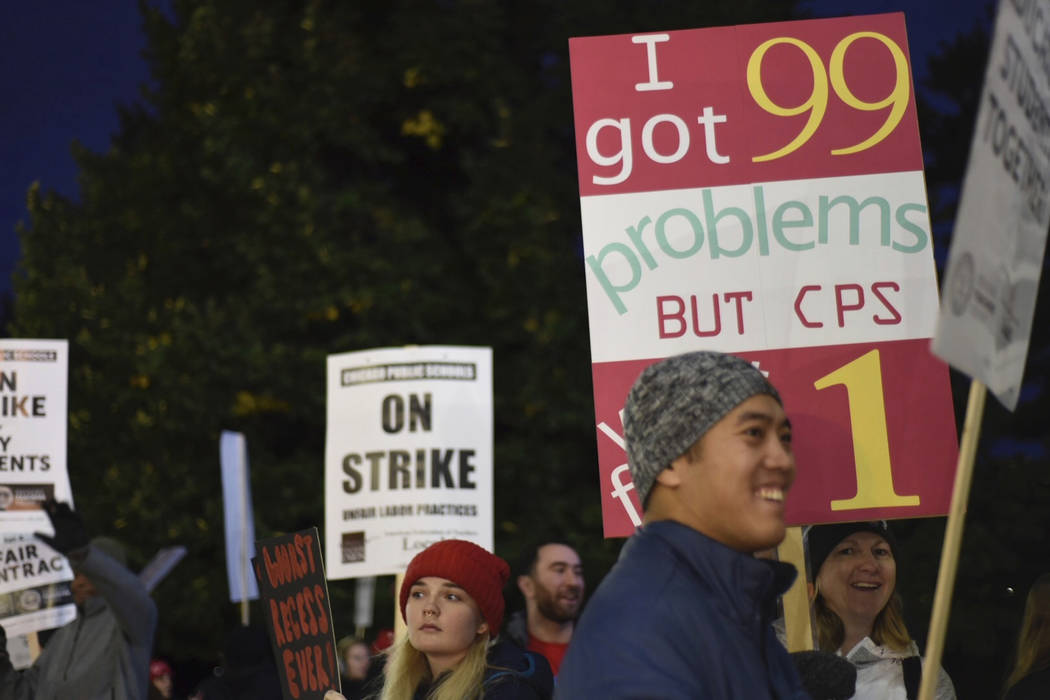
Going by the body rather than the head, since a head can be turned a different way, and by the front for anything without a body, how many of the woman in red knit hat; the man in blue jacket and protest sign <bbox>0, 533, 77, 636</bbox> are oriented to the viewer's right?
1

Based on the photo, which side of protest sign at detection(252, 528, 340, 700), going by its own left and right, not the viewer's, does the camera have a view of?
front

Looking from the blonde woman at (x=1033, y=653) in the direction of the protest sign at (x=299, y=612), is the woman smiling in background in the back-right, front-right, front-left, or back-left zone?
front-left

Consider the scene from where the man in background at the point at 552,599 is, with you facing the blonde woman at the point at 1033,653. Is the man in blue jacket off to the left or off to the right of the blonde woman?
right

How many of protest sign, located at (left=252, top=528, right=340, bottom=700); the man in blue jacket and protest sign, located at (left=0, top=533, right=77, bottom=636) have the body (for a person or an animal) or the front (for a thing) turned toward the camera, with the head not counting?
2

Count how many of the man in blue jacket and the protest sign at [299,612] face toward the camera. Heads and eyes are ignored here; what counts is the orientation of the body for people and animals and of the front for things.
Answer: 1

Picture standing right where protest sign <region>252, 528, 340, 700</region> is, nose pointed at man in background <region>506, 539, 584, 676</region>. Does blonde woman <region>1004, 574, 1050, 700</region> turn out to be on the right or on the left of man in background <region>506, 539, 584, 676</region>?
right

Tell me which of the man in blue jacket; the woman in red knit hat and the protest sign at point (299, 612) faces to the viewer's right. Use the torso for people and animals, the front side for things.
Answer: the man in blue jacket

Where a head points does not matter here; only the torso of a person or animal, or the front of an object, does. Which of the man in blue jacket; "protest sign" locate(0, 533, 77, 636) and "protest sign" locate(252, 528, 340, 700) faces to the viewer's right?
the man in blue jacket

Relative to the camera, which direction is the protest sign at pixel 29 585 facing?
toward the camera

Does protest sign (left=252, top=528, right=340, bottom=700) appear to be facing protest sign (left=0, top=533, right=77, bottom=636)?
no

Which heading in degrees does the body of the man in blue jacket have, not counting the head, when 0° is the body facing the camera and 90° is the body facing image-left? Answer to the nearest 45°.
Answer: approximately 270°

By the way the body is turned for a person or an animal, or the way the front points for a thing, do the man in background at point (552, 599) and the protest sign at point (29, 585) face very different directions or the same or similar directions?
same or similar directions

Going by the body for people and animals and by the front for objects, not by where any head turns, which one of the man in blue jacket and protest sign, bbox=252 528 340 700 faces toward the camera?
the protest sign

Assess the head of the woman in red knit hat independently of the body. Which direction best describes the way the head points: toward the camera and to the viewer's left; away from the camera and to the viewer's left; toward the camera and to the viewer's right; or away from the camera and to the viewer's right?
toward the camera and to the viewer's left

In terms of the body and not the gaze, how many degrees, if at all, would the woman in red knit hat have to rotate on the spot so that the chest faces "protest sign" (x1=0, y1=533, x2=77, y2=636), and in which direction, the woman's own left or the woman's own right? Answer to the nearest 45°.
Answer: approximately 90° to the woman's own right
